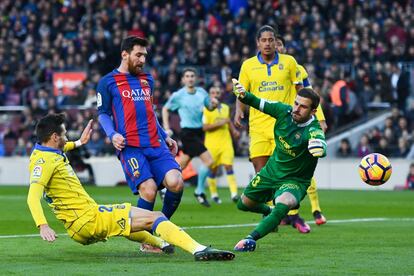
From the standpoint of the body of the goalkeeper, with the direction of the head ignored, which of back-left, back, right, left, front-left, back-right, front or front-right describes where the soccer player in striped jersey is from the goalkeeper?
front-right

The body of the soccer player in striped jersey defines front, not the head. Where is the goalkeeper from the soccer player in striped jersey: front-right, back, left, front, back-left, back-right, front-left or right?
front-left

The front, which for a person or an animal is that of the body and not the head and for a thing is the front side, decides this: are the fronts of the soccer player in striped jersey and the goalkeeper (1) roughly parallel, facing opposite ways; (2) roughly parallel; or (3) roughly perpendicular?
roughly perpendicular

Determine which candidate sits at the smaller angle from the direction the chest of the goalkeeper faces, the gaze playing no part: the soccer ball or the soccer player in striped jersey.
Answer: the soccer player in striped jersey

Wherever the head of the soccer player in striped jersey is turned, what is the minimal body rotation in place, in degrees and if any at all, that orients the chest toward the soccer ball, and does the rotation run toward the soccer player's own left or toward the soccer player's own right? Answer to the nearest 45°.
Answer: approximately 45° to the soccer player's own left

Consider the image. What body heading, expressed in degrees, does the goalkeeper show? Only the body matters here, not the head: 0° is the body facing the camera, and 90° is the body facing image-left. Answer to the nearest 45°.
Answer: approximately 45°

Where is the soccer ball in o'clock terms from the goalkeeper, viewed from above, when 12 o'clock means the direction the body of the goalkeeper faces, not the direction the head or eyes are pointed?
The soccer ball is roughly at 7 o'clock from the goalkeeper.

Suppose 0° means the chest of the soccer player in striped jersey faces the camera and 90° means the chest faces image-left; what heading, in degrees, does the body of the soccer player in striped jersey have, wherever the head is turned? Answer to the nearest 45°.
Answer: approximately 315°
